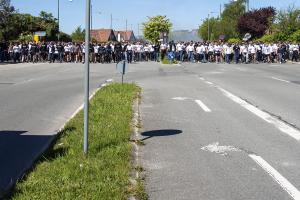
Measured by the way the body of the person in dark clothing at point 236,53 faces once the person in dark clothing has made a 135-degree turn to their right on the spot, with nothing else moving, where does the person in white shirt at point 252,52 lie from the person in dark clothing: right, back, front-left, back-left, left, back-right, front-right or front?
right

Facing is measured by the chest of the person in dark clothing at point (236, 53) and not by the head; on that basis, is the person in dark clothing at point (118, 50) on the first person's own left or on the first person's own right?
on the first person's own right

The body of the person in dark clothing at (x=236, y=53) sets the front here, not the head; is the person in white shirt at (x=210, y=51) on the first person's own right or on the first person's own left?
on the first person's own right

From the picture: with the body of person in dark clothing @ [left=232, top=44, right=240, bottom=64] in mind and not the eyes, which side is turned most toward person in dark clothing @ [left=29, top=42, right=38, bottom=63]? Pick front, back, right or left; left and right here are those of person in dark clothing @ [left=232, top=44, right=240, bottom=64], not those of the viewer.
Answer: right

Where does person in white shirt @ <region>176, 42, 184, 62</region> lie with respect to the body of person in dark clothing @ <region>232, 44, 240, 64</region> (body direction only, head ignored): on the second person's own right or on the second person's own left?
on the second person's own right

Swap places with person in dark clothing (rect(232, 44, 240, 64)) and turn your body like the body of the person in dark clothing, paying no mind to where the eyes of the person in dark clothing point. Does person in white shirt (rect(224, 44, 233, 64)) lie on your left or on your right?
on your right

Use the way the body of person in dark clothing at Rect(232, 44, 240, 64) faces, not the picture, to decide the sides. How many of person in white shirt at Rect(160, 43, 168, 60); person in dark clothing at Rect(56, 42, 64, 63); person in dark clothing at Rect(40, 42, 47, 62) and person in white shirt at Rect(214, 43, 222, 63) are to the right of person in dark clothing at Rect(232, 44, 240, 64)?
4

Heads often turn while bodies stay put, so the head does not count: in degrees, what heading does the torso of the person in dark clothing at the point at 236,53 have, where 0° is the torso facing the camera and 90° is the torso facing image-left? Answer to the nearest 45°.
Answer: approximately 0°

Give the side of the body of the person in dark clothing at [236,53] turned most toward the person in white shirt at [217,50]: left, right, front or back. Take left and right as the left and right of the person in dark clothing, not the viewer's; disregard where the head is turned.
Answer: right

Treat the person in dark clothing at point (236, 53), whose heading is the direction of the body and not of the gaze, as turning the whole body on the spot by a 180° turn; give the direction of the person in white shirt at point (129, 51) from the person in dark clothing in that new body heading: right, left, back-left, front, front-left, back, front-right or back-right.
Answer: left
